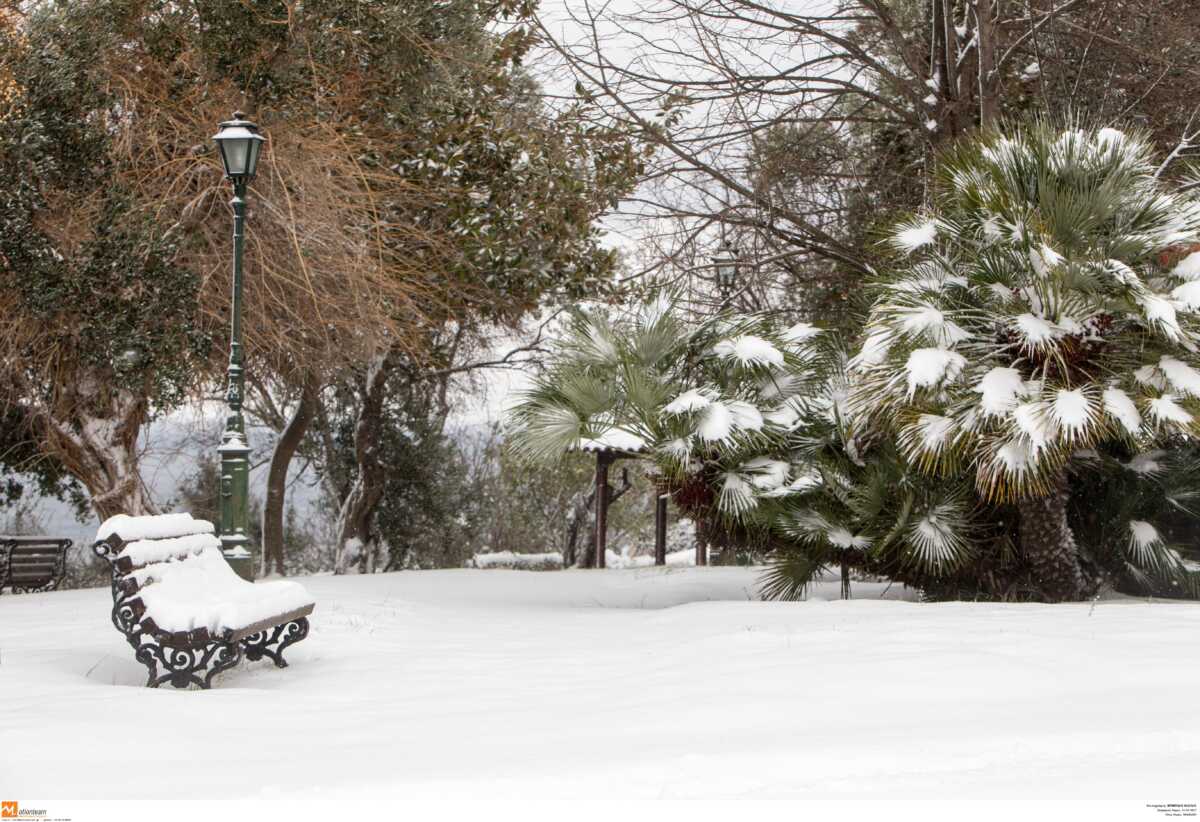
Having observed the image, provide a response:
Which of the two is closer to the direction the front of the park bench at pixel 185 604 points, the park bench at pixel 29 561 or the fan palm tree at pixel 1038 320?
the fan palm tree

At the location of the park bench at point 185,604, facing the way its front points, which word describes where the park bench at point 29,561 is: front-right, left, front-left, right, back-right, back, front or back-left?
back-left

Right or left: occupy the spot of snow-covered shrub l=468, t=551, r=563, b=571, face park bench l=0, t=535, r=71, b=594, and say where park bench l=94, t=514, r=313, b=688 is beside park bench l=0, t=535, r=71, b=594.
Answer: left

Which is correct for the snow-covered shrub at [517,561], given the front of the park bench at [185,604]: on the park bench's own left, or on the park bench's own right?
on the park bench's own left

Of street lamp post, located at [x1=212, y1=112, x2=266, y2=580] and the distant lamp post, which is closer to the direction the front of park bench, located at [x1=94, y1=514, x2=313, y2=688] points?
the distant lamp post

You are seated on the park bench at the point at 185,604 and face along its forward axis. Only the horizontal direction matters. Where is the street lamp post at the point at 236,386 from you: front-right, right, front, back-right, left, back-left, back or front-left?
back-left

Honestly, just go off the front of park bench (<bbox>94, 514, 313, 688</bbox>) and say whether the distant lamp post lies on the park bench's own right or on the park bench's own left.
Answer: on the park bench's own left

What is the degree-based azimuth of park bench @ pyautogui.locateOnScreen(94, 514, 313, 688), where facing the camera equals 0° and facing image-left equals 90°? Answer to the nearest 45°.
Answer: approximately 315°

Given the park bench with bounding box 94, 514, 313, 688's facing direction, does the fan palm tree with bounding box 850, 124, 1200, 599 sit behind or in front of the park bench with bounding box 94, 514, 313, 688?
in front
